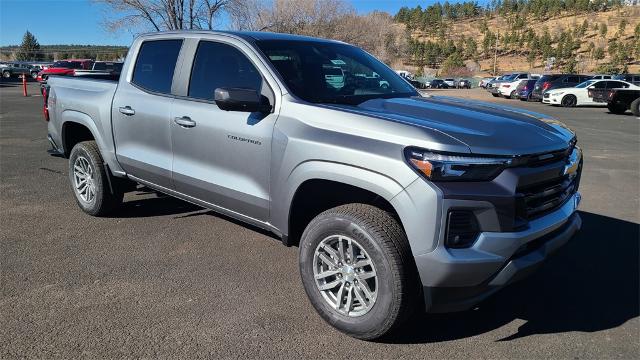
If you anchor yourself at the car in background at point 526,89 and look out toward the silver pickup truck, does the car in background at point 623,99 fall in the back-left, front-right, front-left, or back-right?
front-left

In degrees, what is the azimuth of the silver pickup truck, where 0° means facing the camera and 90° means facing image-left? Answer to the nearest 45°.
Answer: approximately 315°

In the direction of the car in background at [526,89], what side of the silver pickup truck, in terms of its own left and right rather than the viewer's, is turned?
left

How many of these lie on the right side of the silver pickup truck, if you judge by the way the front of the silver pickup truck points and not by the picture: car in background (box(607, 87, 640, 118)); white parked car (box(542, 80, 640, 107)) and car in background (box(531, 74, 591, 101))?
0

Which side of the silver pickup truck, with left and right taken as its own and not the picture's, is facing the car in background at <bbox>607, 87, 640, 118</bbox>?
left

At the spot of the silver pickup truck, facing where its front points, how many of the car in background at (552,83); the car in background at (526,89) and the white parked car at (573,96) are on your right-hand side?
0

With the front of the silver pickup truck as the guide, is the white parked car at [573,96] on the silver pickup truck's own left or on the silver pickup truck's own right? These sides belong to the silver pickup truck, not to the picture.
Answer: on the silver pickup truck's own left

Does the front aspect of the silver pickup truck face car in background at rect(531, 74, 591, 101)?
no

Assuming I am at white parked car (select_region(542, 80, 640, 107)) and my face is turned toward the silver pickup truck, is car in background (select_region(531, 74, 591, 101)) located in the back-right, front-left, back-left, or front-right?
back-right
